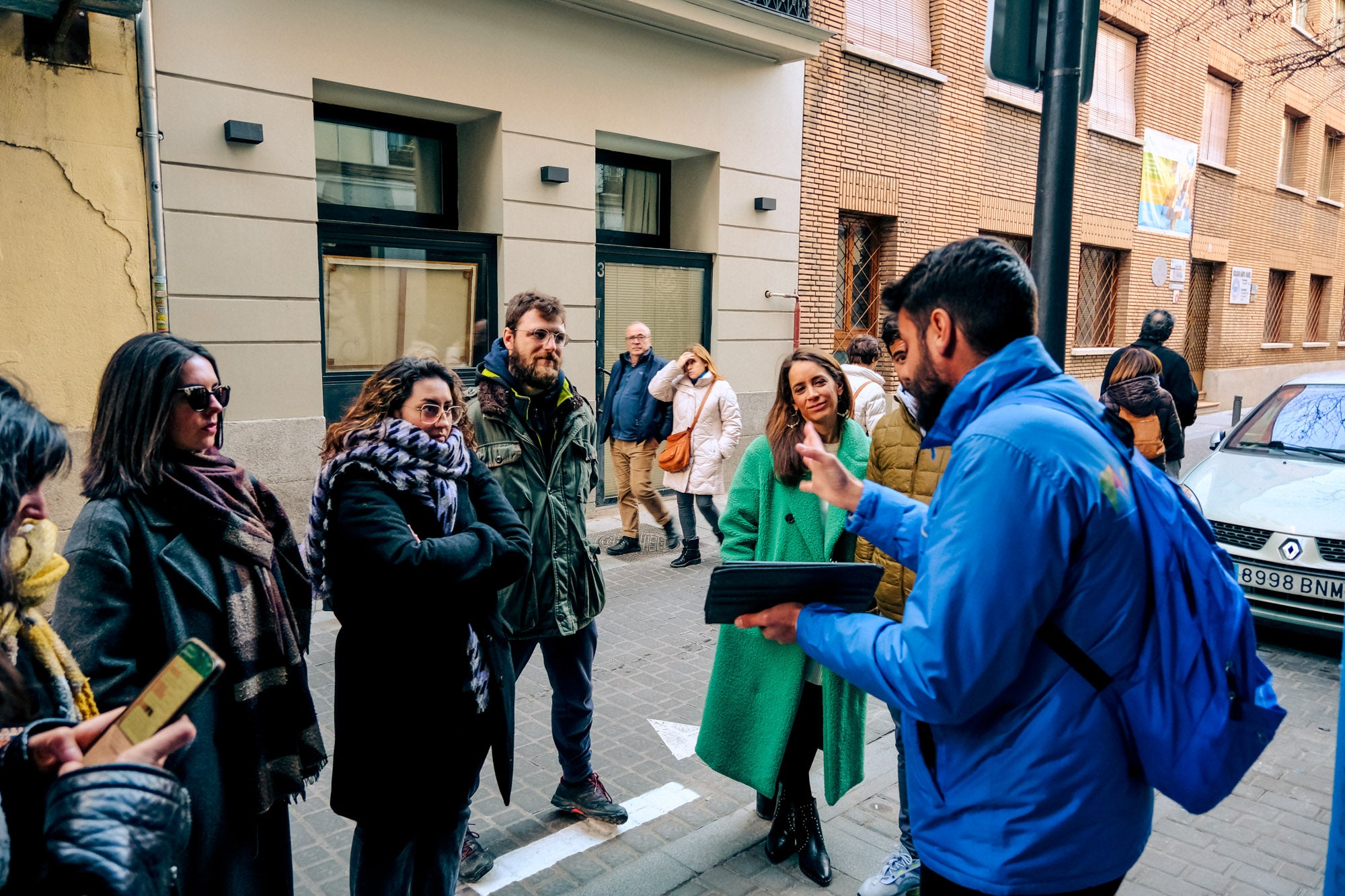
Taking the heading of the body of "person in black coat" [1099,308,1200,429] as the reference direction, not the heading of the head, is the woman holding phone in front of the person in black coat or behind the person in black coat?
behind

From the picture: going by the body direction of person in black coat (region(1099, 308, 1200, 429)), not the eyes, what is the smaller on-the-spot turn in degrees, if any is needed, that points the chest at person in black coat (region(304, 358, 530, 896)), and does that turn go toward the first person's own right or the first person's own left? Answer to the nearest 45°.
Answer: approximately 180°

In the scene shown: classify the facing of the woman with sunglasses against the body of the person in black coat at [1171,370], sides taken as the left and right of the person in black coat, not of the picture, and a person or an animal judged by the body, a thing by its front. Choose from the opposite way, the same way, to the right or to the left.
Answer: to the right

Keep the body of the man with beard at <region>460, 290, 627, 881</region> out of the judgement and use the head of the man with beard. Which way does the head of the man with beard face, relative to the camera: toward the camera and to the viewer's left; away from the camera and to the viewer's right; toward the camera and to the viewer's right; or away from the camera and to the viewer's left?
toward the camera and to the viewer's right

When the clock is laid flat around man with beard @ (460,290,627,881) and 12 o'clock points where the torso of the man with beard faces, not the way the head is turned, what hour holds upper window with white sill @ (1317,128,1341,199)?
The upper window with white sill is roughly at 9 o'clock from the man with beard.

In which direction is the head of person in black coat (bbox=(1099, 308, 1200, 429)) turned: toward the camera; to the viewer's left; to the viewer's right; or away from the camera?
away from the camera

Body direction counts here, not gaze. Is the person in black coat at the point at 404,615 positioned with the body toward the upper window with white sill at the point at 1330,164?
no

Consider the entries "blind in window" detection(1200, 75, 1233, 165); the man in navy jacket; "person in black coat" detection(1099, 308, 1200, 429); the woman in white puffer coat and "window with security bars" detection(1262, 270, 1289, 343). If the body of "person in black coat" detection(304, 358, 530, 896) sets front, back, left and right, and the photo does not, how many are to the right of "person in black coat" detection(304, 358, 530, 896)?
0

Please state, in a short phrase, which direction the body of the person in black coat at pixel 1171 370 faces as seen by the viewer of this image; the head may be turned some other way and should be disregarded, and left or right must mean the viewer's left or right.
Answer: facing away from the viewer

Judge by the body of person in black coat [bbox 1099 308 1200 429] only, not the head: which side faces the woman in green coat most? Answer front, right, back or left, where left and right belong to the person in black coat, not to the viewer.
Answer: back

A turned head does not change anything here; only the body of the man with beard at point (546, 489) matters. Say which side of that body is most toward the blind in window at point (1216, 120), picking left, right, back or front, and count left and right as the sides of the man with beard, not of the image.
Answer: left

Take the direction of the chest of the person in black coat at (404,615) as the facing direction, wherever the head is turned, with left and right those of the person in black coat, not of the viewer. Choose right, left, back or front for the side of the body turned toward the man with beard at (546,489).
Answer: left

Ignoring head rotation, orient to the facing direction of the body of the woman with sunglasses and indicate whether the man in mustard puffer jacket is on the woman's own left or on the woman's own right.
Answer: on the woman's own left

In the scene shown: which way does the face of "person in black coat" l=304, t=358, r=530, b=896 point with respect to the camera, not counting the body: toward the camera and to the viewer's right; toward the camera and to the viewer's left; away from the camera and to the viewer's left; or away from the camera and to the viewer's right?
toward the camera and to the viewer's right

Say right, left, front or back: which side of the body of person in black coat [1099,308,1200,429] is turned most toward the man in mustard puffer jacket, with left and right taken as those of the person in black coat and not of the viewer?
back

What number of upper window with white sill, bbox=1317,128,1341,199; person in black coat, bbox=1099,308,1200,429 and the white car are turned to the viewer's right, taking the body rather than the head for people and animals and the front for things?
0

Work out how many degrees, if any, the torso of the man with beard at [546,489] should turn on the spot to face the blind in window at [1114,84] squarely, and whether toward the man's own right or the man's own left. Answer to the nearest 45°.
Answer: approximately 90° to the man's own left

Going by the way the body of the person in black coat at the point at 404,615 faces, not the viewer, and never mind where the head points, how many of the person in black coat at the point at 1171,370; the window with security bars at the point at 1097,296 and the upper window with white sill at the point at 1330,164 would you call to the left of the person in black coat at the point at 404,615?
3
